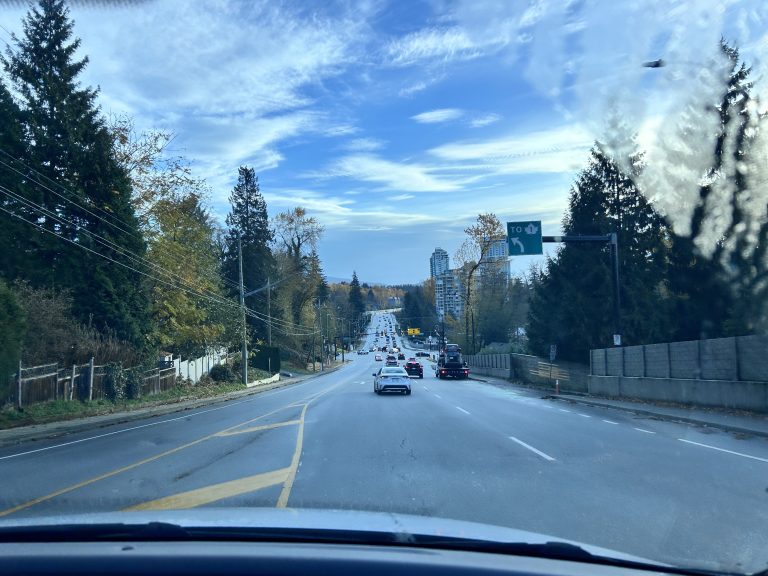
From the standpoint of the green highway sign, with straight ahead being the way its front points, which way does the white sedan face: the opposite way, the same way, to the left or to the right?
the opposite way

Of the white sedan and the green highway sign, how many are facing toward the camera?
1

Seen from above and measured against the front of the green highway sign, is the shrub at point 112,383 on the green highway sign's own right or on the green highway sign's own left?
on the green highway sign's own right

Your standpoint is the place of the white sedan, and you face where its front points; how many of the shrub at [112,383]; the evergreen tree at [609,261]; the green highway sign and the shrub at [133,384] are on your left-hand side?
2

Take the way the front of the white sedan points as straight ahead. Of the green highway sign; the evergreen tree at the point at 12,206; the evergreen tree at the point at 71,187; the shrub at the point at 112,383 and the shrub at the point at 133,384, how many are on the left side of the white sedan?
4

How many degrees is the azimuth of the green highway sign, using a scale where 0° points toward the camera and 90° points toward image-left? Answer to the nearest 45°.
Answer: approximately 0°

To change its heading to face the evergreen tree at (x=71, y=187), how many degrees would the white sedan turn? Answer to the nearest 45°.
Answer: approximately 90° to its left

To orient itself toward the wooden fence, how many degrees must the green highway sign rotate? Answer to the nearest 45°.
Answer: approximately 90° to its right

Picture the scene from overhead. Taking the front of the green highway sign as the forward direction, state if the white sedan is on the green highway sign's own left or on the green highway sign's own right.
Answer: on the green highway sign's own right

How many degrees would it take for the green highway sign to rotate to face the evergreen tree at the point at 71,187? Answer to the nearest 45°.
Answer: approximately 90° to its right

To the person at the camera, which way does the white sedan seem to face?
facing away from the viewer

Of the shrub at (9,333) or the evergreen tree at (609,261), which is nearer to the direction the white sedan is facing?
the evergreen tree

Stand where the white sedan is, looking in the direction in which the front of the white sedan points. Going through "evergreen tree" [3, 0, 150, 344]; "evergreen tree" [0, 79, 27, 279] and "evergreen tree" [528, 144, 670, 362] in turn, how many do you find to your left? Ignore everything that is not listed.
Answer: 2
